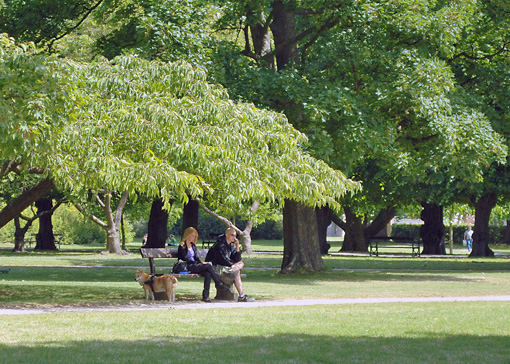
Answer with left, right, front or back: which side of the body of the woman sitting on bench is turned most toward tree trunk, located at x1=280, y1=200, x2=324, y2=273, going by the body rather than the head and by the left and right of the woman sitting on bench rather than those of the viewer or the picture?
left

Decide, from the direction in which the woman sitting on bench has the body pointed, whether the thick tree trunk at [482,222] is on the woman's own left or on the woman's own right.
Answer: on the woman's own left

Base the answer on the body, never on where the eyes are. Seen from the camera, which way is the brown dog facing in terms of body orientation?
to the viewer's left

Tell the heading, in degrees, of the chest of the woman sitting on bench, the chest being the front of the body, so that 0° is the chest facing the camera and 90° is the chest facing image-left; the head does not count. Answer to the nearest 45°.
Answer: approximately 315°

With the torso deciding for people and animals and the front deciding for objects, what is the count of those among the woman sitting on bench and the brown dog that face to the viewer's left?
1

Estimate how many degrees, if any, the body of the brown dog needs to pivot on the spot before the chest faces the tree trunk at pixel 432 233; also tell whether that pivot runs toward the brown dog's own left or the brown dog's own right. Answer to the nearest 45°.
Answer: approximately 135° to the brown dog's own right
